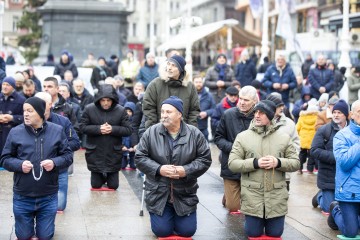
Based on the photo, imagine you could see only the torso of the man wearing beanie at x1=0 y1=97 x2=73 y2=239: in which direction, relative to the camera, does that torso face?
toward the camera

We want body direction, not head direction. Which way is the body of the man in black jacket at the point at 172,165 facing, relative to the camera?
toward the camera

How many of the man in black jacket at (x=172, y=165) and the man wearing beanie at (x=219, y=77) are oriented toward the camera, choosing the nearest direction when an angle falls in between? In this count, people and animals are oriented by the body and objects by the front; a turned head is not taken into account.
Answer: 2

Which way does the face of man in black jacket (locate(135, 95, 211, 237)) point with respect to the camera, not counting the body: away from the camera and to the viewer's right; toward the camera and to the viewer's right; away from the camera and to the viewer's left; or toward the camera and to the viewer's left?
toward the camera and to the viewer's left

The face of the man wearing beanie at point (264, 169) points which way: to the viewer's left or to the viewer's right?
to the viewer's left

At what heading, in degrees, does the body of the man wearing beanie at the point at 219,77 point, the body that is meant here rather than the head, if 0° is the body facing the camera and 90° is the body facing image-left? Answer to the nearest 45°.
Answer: approximately 0°

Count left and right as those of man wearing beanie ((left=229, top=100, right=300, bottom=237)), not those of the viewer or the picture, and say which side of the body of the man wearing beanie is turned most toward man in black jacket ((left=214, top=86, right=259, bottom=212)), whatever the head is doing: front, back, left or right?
back

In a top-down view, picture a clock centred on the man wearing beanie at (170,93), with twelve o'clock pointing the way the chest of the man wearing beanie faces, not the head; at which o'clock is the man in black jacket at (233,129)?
The man in black jacket is roughly at 9 o'clock from the man wearing beanie.

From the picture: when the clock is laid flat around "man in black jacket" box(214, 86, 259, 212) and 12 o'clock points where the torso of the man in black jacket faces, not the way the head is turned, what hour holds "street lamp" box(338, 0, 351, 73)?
The street lamp is roughly at 8 o'clock from the man in black jacket.

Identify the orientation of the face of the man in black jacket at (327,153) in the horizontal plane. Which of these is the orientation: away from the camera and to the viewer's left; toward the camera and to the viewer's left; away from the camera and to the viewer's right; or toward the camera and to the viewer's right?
toward the camera and to the viewer's left
